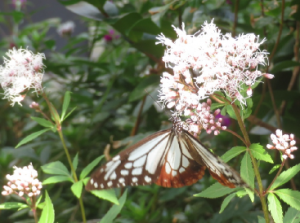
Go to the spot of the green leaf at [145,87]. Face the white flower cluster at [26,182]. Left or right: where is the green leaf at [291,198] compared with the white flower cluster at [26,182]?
left

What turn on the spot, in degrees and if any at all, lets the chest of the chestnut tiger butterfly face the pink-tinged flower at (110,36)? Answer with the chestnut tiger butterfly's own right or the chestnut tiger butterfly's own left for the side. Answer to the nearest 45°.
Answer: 0° — it already faces it

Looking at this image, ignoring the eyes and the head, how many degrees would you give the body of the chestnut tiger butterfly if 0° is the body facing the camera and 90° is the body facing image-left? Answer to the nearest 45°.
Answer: approximately 180°
